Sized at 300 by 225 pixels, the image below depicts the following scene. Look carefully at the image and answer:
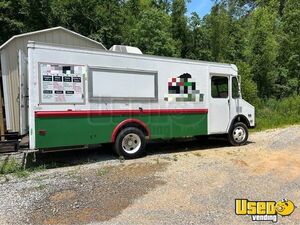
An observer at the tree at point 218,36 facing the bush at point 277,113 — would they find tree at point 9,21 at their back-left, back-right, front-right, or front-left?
back-right

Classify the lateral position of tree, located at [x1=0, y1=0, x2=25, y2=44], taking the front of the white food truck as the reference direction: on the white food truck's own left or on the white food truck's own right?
on the white food truck's own left

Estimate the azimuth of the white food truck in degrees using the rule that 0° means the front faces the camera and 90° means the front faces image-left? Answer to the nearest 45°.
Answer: approximately 225°

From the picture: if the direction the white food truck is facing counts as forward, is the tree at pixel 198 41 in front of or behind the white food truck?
in front

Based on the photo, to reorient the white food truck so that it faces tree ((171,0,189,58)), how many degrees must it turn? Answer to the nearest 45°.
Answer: approximately 45° to its left

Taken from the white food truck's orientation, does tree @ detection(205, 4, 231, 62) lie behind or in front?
in front

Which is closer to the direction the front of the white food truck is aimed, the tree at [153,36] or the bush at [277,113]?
the bush

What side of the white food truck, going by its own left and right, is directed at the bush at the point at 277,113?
front
